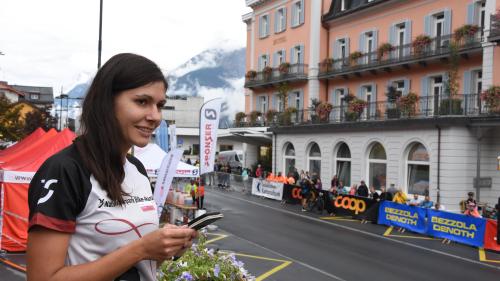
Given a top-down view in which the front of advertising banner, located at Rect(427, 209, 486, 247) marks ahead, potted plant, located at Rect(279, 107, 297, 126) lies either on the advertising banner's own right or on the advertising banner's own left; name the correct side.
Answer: on the advertising banner's own right

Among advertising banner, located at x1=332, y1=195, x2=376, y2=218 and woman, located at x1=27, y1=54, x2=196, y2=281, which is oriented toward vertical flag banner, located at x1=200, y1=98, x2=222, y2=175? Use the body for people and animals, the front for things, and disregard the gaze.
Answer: the advertising banner

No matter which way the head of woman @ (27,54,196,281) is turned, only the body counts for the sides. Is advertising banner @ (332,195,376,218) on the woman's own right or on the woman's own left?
on the woman's own left

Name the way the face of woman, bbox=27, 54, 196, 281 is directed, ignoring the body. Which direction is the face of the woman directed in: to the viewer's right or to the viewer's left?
to the viewer's right

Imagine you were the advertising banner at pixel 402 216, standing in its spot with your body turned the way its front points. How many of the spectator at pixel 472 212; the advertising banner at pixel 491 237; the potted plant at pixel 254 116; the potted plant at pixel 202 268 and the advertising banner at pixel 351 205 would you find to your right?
2

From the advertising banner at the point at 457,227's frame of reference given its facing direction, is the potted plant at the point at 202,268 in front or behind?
in front

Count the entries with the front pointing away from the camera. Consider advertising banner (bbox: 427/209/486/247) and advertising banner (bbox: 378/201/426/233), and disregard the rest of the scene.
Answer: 0

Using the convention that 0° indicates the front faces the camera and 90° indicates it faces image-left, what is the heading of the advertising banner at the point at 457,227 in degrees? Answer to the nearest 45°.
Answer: approximately 45°

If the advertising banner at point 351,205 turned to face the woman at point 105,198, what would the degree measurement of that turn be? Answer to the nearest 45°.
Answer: approximately 45° to its left

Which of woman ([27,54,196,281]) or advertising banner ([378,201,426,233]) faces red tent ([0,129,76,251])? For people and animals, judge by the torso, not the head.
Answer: the advertising banner
